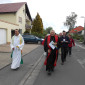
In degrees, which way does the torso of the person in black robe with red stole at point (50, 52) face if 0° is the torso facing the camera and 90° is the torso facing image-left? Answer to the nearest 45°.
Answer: approximately 0°

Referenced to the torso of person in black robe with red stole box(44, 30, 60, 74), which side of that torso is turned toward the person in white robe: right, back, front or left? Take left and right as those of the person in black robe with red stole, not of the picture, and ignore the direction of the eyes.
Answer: right
